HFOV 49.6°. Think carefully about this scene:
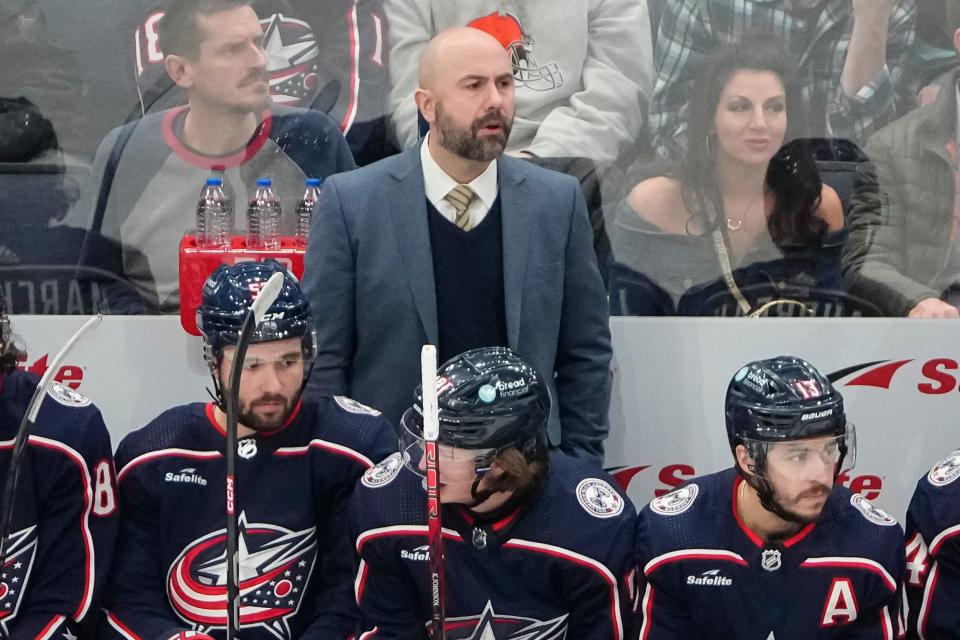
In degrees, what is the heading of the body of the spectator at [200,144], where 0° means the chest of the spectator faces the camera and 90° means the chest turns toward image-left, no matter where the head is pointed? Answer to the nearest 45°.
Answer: approximately 315°

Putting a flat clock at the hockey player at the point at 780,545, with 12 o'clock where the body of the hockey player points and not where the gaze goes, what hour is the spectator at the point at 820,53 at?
The spectator is roughly at 6 o'clock from the hockey player.

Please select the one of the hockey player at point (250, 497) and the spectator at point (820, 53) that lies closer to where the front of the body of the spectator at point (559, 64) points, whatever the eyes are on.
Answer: the hockey player

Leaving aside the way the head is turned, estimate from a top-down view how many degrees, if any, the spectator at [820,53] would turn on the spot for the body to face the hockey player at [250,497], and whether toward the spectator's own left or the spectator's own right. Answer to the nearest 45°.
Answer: approximately 45° to the spectator's own right

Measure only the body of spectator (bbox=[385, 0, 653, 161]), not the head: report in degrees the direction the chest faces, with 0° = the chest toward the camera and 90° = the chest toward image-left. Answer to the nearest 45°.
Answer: approximately 0°

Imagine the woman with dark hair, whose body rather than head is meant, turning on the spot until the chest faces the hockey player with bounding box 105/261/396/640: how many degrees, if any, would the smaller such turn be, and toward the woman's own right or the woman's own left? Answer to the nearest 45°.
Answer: approximately 45° to the woman's own right
